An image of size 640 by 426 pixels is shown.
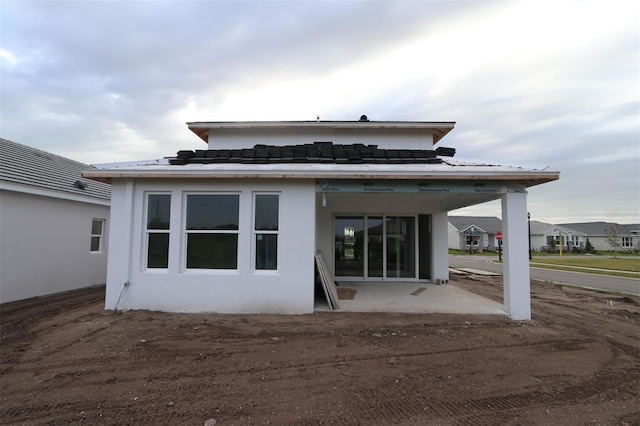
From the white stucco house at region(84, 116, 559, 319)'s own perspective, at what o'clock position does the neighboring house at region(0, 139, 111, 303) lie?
The neighboring house is roughly at 10 o'clock from the white stucco house.

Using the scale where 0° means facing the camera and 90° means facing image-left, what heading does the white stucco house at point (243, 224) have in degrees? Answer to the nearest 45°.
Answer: approximately 180°
